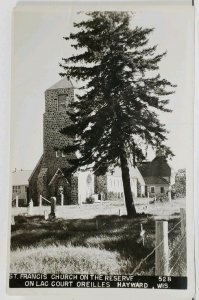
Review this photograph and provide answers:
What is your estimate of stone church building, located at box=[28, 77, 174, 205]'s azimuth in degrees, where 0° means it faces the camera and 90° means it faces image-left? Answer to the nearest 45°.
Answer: approximately 45°
